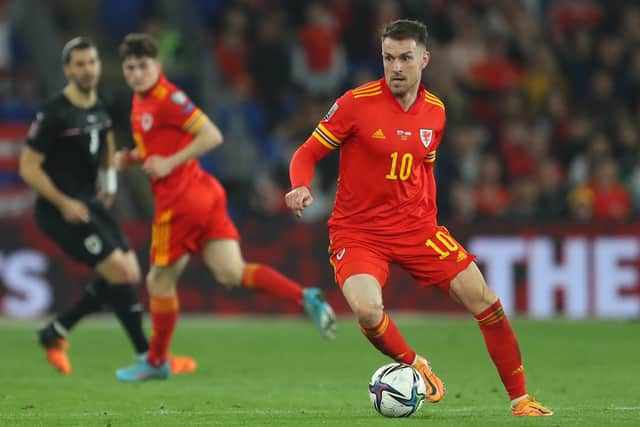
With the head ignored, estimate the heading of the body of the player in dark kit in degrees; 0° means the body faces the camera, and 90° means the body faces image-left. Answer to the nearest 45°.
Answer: approximately 315°

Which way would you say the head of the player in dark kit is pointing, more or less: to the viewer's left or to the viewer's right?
to the viewer's right

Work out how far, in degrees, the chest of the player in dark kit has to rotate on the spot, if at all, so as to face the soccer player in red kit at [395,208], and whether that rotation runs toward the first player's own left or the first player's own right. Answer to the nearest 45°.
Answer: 0° — they already face them
